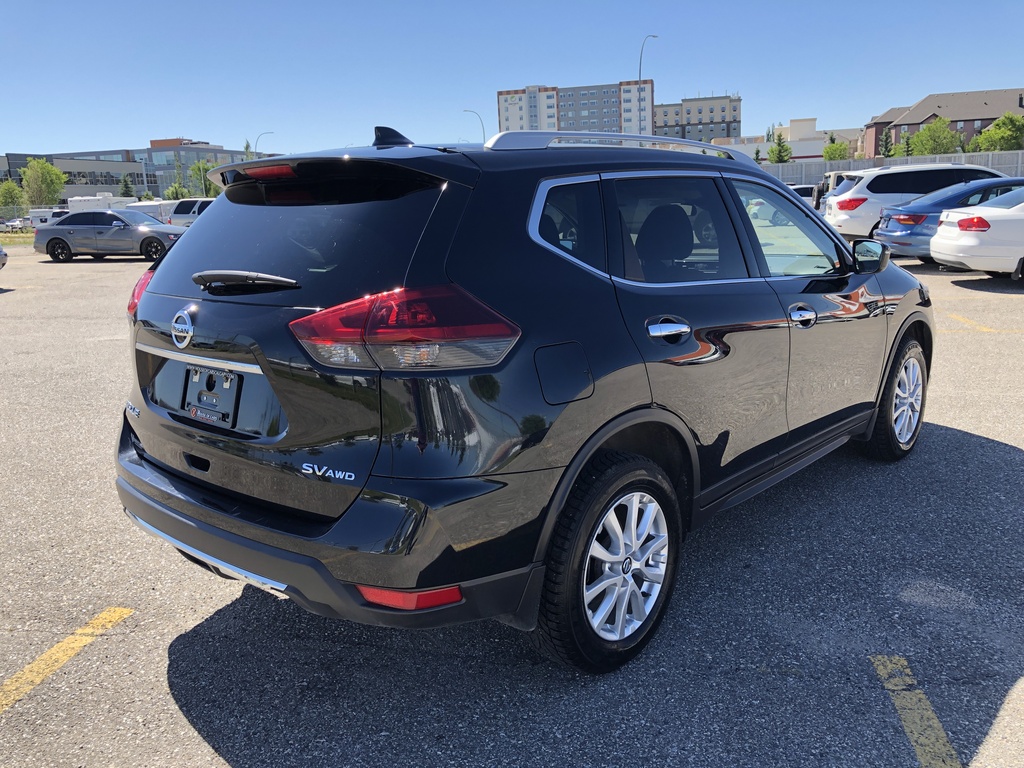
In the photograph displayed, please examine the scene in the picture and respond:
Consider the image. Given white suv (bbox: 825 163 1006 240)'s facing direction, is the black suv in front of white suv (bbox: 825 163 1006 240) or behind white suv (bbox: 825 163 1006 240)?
behind

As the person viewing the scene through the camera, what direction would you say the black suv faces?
facing away from the viewer and to the right of the viewer

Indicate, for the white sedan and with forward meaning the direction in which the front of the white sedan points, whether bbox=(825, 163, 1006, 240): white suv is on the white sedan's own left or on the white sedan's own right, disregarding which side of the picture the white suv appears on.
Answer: on the white sedan's own left

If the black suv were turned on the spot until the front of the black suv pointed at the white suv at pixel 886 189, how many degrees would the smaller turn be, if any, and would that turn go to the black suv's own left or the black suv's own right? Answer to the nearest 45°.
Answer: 0° — it already faces it

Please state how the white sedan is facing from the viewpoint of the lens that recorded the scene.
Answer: facing away from the viewer and to the right of the viewer

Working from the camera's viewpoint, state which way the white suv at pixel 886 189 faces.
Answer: facing away from the viewer and to the right of the viewer
